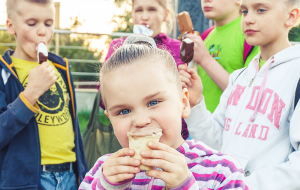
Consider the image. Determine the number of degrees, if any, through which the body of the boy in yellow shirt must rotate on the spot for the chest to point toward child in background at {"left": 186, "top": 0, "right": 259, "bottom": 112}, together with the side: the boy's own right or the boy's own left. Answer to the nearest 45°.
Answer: approximately 45° to the boy's own left

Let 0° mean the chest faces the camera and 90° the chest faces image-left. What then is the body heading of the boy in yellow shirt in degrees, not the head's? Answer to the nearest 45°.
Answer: approximately 315°

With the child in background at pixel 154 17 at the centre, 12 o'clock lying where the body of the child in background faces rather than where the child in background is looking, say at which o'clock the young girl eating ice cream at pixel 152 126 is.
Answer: The young girl eating ice cream is roughly at 12 o'clock from the child in background.

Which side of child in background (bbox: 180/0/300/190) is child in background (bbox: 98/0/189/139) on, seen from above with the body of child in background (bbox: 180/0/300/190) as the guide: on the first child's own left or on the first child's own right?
on the first child's own right

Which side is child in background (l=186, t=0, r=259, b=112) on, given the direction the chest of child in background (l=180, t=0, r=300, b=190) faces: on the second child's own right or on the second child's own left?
on the second child's own right

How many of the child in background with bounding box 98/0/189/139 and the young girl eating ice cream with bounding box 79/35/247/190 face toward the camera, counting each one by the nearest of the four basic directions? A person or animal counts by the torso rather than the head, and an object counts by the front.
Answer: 2

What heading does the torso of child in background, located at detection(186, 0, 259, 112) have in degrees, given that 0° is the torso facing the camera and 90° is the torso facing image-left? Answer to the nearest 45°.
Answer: approximately 45°
